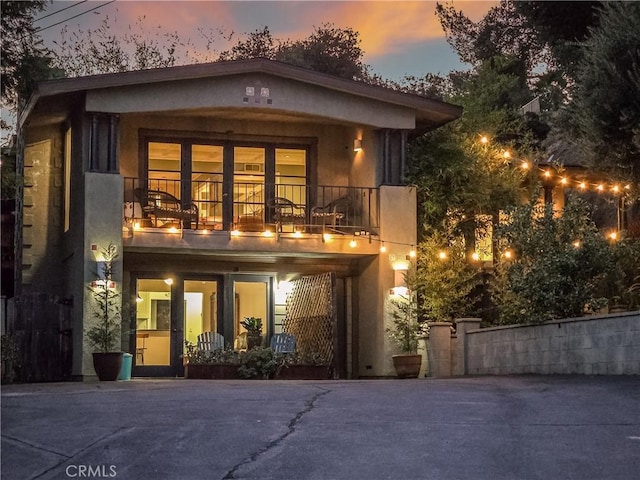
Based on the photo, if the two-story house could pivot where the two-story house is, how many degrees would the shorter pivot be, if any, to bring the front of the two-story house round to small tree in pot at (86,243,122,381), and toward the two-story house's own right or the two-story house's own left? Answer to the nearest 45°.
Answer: approximately 45° to the two-story house's own right

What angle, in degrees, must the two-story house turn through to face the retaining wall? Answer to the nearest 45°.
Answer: approximately 45° to its left

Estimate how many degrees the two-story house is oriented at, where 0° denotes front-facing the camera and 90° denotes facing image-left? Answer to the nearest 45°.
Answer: approximately 0°

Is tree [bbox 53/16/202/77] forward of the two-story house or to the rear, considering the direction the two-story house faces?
to the rear

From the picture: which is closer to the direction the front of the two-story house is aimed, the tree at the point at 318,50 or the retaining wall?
the retaining wall

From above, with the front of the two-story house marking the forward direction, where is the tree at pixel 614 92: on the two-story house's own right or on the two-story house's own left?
on the two-story house's own left

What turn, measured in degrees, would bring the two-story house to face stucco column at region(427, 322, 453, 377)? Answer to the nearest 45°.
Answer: approximately 90° to its left

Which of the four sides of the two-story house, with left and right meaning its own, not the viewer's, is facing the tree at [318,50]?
back
